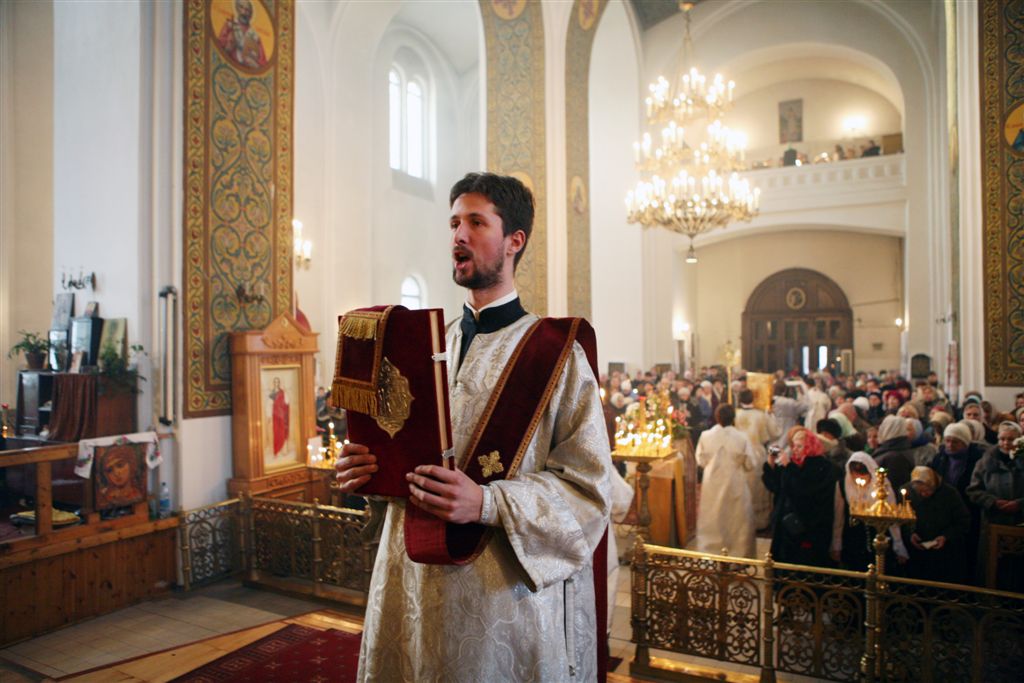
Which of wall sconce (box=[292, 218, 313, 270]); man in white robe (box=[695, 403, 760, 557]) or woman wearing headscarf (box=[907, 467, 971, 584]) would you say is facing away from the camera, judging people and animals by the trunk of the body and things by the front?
the man in white robe

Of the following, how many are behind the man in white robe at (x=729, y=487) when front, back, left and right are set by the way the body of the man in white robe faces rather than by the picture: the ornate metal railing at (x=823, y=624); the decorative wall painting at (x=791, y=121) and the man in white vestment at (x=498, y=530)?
2

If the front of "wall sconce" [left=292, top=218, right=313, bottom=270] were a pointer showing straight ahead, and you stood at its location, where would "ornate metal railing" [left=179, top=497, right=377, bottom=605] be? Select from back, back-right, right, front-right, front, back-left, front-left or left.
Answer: front-right

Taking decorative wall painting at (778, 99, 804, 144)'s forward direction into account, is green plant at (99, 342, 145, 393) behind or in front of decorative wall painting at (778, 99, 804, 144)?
in front

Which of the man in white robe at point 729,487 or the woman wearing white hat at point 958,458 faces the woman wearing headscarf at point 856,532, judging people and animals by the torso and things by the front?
the woman wearing white hat at point 958,458

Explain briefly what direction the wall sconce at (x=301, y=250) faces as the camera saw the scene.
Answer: facing the viewer and to the right of the viewer

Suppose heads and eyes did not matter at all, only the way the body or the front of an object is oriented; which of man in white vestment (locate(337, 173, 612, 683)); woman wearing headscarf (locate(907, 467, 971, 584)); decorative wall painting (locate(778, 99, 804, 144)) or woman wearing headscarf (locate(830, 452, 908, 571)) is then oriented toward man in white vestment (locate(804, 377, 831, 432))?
the decorative wall painting

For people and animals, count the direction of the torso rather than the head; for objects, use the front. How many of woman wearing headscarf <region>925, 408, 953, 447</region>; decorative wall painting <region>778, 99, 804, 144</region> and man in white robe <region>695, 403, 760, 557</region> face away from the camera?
1

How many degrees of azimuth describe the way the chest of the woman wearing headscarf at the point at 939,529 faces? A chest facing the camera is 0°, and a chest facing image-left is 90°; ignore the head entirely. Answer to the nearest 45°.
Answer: approximately 45°

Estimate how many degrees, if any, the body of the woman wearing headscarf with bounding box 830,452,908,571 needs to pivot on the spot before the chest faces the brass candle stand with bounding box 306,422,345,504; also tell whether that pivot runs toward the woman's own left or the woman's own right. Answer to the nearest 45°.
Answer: approximately 90° to the woman's own right

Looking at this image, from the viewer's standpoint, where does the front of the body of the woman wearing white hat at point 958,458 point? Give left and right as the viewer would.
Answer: facing the viewer and to the left of the viewer

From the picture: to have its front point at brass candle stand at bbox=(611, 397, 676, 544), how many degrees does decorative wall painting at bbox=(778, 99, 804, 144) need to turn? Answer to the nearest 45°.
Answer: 0° — it already faces it

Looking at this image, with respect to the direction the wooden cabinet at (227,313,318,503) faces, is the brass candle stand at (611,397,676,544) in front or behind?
in front

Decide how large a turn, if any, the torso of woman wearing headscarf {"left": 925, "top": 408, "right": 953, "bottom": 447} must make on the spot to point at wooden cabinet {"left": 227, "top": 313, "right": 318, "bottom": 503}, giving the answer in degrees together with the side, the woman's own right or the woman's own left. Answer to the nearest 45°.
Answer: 0° — they already face it

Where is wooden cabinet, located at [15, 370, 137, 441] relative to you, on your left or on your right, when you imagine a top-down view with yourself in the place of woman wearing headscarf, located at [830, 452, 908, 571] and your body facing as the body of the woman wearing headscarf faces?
on your right

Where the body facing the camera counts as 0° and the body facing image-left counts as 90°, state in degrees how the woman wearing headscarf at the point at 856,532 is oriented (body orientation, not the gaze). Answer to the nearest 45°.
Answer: approximately 0°
